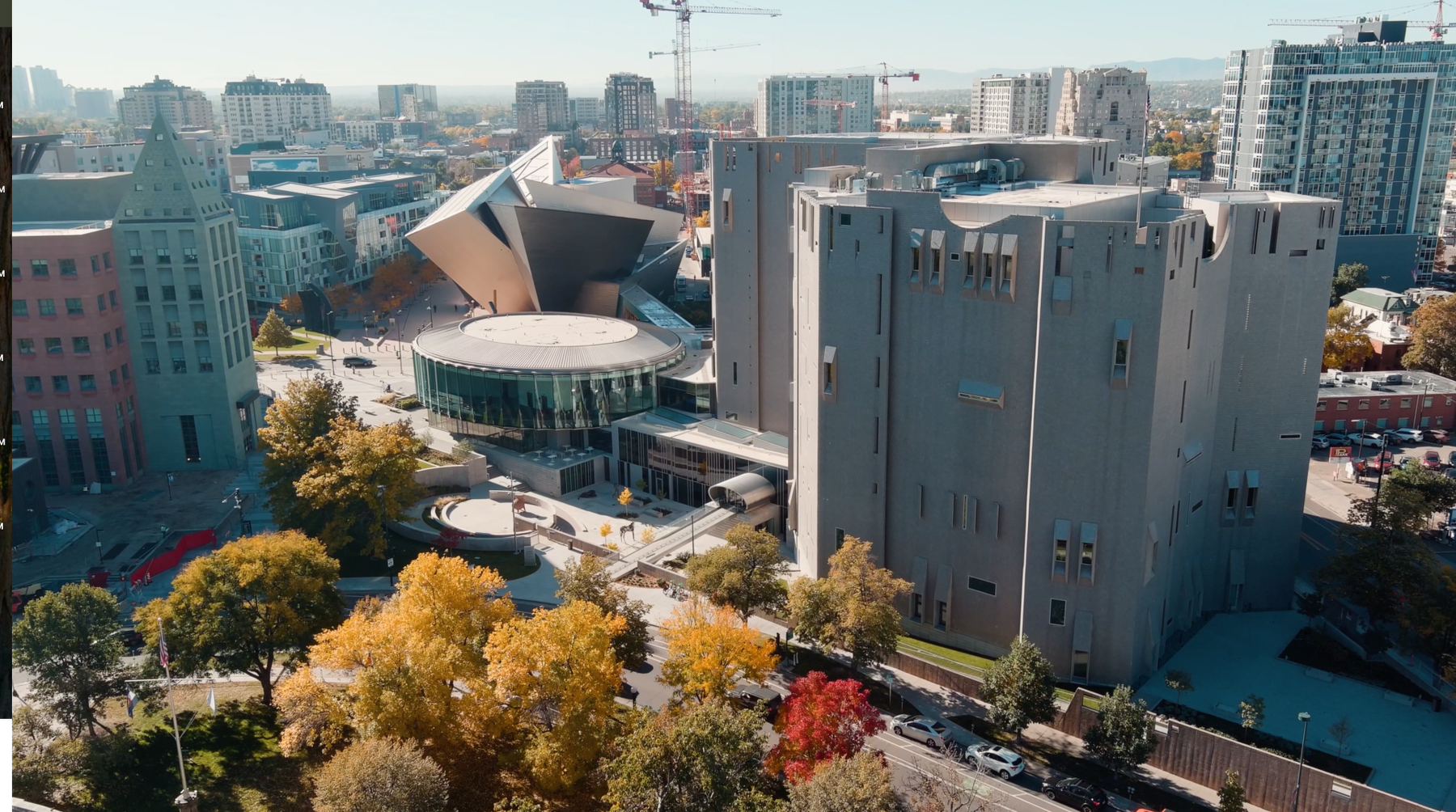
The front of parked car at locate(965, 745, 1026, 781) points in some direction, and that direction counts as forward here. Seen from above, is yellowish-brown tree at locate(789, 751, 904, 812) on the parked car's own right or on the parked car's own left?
on the parked car's own left

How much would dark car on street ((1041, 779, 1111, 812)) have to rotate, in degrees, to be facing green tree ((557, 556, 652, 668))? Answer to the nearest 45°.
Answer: approximately 45° to its left

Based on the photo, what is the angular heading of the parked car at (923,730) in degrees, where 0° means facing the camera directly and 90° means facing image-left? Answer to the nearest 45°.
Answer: approximately 135°

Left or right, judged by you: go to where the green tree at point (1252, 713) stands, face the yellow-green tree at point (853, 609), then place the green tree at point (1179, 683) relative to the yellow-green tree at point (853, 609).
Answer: right

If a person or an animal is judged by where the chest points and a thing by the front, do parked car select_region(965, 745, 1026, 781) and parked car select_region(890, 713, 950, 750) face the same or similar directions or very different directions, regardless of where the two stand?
same or similar directions

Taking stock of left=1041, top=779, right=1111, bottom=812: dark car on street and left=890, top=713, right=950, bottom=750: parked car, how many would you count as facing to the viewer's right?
0

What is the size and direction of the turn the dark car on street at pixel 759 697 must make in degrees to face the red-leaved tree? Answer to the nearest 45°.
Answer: approximately 135° to its left

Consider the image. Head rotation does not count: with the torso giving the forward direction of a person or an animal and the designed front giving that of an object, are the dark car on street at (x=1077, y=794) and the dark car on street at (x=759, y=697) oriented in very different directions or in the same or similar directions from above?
same or similar directions

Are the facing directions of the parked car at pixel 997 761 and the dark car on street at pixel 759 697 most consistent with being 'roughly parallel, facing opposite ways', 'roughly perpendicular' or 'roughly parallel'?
roughly parallel
